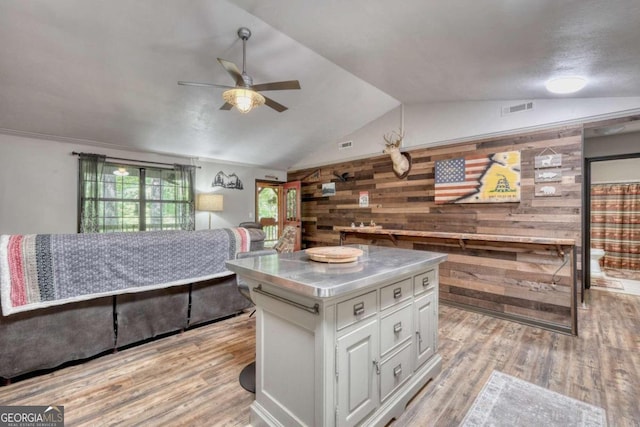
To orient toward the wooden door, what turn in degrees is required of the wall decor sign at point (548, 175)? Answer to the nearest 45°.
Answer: approximately 90° to its right

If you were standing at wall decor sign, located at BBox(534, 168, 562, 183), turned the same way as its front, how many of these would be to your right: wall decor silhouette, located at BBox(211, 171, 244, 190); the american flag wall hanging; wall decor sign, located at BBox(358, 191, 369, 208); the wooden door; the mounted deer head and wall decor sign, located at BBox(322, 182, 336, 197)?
6

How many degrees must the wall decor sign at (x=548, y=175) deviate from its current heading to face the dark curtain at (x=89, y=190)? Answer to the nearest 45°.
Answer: approximately 45° to its right

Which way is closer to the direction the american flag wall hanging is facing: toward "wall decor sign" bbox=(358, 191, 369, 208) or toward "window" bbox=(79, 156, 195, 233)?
the window

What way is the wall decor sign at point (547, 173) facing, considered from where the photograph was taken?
facing the viewer

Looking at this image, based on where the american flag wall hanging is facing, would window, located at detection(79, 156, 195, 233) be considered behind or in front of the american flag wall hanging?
in front

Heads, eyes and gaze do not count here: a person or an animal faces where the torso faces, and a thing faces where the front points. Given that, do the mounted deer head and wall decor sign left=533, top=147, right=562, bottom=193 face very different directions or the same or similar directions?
same or similar directions

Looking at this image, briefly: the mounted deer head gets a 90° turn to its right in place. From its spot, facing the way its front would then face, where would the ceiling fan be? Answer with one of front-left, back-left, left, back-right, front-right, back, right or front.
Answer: left

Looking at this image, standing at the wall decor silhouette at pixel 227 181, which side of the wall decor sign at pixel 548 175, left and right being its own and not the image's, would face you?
right

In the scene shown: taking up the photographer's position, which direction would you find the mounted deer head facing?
facing the viewer and to the left of the viewer

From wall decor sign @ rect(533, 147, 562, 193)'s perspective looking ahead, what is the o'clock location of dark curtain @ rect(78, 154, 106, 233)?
The dark curtain is roughly at 2 o'clock from the wall decor sign.

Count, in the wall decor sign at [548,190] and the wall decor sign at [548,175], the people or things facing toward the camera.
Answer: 2

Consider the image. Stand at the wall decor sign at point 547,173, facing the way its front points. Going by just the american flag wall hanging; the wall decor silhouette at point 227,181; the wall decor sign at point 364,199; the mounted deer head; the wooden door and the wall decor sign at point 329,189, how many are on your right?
6
